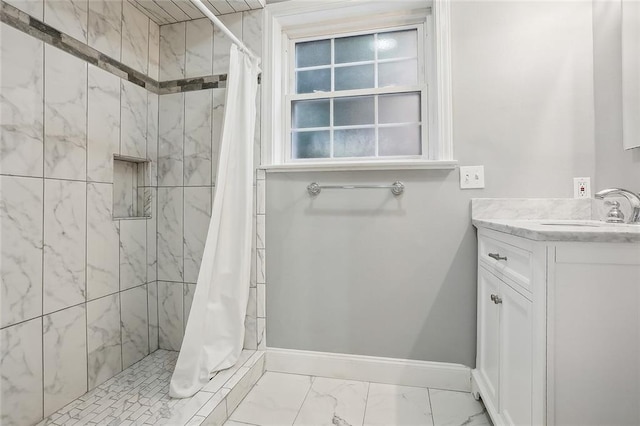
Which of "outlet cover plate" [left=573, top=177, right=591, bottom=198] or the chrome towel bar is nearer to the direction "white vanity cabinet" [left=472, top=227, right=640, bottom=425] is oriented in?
the chrome towel bar

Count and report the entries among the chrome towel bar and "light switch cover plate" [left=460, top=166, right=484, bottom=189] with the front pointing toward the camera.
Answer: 2

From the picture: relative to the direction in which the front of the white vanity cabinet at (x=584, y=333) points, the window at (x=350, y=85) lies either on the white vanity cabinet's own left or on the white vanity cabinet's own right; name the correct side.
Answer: on the white vanity cabinet's own right

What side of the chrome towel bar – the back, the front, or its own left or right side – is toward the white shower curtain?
right

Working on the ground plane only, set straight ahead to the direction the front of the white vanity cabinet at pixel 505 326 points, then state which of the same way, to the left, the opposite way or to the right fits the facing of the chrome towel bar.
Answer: to the left

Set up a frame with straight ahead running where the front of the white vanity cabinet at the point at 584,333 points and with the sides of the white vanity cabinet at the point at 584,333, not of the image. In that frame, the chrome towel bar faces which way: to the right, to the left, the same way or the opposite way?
to the left
